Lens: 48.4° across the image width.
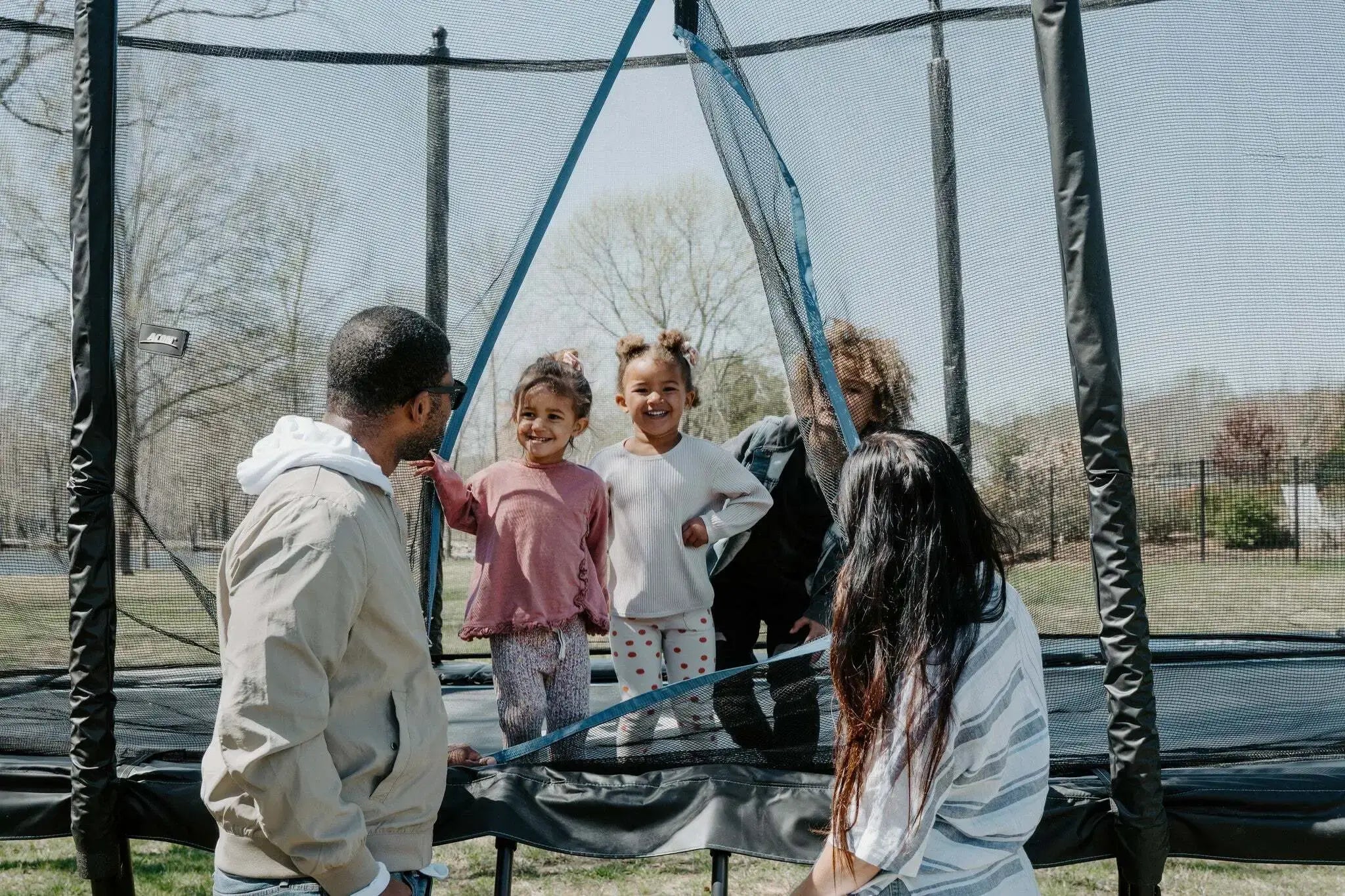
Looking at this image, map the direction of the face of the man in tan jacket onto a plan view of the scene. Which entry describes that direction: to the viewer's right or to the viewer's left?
to the viewer's right

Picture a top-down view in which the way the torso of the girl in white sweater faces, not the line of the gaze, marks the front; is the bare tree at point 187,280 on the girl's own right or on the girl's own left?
on the girl's own right

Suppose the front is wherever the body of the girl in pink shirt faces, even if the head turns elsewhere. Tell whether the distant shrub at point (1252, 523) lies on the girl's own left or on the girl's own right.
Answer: on the girl's own left

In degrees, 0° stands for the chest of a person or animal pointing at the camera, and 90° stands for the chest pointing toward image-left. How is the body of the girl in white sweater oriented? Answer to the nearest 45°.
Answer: approximately 0°

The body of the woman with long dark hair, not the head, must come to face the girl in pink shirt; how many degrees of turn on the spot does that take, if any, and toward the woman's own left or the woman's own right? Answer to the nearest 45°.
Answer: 0° — they already face them

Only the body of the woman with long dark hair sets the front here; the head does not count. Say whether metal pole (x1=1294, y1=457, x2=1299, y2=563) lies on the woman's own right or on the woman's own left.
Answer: on the woman's own right

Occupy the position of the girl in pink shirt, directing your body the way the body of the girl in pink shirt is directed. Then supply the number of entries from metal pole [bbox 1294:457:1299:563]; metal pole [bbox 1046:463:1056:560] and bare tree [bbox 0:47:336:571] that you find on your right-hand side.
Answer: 1

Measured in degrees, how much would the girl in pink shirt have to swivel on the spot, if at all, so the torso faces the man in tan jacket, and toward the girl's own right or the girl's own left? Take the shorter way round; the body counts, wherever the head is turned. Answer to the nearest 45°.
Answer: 0° — they already face them

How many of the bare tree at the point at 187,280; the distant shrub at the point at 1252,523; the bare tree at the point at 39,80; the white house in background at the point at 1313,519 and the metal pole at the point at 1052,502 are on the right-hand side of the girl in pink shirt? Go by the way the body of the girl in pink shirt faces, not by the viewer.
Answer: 2

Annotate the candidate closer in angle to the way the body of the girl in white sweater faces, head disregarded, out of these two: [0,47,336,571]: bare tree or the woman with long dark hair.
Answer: the woman with long dark hair

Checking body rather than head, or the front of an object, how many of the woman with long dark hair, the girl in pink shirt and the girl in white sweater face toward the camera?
2

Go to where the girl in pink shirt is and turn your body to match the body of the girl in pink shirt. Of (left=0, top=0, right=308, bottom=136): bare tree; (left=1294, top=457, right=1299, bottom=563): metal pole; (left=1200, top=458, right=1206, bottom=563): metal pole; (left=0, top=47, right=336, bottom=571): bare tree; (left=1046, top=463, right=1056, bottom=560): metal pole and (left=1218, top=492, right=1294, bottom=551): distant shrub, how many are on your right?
2

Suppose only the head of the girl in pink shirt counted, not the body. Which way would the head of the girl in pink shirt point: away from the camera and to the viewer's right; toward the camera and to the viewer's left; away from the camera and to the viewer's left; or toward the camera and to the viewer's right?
toward the camera and to the viewer's left

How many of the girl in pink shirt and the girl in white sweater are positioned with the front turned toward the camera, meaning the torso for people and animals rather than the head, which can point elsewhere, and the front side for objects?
2
